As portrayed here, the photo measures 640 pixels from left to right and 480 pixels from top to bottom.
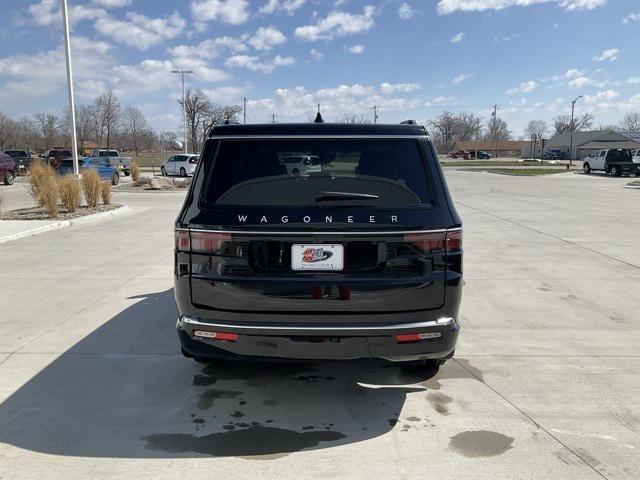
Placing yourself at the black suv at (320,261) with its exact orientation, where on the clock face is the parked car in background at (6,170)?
The parked car in background is roughly at 11 o'clock from the black suv.

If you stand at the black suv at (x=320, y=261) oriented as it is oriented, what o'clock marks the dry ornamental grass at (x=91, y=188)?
The dry ornamental grass is roughly at 11 o'clock from the black suv.

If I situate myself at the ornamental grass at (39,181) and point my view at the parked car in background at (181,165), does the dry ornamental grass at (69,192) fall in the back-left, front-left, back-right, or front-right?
back-right

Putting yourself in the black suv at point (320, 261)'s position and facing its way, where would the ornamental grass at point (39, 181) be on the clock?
The ornamental grass is roughly at 11 o'clock from the black suv.

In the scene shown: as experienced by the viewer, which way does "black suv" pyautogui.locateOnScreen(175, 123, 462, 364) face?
facing away from the viewer

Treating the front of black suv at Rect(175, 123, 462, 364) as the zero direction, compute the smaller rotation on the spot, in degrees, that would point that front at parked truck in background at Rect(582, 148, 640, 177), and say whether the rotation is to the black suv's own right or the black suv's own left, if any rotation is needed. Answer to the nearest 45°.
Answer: approximately 45° to the black suv's own right

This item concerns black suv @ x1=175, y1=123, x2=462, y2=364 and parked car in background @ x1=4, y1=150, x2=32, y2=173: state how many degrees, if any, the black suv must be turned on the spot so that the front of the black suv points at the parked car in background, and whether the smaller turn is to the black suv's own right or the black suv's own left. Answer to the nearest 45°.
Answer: approximately 45° to the black suv's own left

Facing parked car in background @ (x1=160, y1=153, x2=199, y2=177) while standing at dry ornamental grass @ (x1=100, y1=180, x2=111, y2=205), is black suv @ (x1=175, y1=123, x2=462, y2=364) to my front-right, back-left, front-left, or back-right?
back-right

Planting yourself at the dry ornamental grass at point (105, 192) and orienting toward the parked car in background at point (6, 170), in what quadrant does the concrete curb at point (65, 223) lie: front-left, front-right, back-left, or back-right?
back-left
